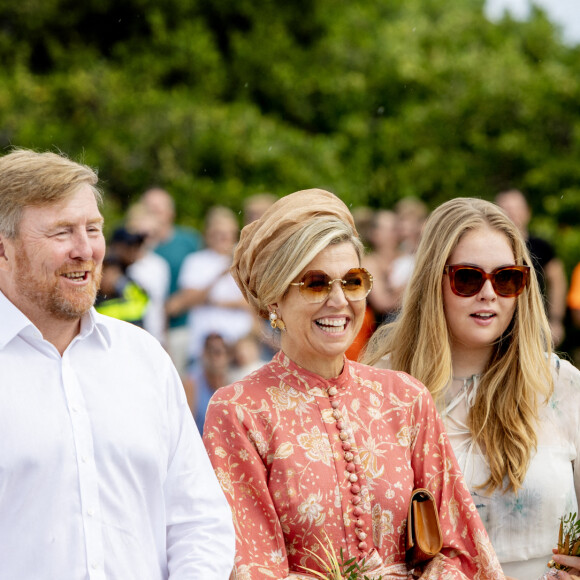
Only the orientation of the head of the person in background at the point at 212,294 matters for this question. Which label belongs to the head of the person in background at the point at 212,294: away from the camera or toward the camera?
toward the camera

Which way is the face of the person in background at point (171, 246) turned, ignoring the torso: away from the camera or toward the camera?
toward the camera

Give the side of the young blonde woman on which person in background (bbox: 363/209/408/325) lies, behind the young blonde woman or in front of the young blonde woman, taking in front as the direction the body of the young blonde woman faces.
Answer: behind

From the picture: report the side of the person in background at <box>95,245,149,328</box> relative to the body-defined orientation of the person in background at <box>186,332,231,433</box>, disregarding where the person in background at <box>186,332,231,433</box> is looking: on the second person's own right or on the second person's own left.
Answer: on the second person's own right

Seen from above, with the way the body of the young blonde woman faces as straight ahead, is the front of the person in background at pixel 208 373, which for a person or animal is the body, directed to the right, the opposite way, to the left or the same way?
the same way

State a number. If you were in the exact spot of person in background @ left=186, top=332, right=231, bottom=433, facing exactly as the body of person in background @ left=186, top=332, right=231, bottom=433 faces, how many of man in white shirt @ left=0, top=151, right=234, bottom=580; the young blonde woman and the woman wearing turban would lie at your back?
0

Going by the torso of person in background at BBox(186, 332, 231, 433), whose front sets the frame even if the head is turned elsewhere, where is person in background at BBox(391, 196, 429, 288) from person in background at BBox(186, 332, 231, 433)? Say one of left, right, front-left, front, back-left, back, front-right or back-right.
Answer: back-left

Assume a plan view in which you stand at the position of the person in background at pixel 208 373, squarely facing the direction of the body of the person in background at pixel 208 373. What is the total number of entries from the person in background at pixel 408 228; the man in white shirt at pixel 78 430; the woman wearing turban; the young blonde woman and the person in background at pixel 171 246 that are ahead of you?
3

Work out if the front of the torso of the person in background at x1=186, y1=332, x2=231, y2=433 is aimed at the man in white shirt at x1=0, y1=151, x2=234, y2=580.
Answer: yes

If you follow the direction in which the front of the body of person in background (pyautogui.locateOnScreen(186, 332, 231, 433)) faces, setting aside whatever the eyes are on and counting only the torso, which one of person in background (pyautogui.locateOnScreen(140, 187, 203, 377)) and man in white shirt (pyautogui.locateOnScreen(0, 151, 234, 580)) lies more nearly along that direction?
the man in white shirt

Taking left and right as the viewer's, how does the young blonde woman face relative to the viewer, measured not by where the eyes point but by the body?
facing the viewer

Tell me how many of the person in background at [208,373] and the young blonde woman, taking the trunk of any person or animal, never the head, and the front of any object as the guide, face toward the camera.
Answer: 2

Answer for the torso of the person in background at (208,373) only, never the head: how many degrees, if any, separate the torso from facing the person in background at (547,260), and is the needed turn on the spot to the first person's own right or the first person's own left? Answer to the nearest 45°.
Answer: approximately 90° to the first person's own left

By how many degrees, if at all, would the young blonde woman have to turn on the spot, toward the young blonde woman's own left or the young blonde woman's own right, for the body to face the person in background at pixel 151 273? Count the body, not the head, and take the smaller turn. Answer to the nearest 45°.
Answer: approximately 135° to the young blonde woman's own right

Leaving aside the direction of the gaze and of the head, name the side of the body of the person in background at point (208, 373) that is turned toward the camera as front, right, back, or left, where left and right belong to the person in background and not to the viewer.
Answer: front

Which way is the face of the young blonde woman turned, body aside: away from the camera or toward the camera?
toward the camera
